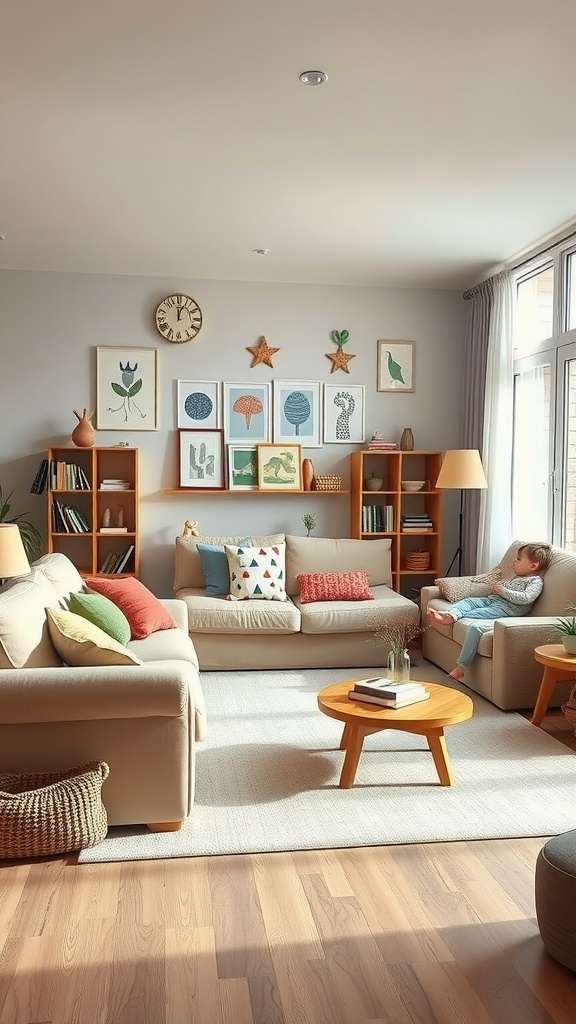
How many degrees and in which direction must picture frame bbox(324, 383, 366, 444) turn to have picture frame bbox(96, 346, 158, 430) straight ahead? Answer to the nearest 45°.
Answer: approximately 90° to its right

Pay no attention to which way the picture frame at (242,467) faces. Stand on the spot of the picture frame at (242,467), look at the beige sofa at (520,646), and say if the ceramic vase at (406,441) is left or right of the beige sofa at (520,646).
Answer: left

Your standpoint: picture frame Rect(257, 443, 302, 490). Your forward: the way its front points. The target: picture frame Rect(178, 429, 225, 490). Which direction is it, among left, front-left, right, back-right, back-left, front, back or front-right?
right

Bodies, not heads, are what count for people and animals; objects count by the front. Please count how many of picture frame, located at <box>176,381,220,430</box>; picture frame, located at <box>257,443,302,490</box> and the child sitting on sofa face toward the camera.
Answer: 2

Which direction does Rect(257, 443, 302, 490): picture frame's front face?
toward the camera

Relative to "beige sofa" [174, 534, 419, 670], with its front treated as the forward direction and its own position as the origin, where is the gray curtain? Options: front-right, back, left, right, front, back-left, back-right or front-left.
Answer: back-left

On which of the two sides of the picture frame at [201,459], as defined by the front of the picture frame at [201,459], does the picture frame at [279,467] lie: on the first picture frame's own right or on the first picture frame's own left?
on the first picture frame's own left

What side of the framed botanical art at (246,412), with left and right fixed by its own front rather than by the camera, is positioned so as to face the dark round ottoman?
front

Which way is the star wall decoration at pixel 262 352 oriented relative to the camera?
toward the camera

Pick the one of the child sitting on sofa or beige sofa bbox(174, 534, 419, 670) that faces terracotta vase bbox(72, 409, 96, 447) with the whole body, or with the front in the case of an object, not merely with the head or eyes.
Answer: the child sitting on sofa

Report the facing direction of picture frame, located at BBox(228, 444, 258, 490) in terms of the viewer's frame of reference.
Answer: facing the viewer

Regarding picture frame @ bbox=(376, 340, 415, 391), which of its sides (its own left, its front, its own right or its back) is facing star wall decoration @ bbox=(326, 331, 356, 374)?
right

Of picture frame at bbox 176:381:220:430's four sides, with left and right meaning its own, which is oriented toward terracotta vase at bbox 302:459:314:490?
left

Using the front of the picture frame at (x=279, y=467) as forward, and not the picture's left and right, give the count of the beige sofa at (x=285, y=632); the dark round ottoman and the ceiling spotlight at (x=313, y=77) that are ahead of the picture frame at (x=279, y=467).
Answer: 3

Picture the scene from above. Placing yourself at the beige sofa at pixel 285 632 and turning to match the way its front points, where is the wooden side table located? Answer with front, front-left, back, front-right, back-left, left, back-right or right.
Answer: front-left

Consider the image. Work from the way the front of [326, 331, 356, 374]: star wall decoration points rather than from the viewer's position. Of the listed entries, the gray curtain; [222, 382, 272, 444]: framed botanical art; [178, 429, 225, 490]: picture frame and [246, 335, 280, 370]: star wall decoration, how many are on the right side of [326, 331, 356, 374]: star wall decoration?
3

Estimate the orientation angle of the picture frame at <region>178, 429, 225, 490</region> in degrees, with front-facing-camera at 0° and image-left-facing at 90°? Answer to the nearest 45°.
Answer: approximately 0°
